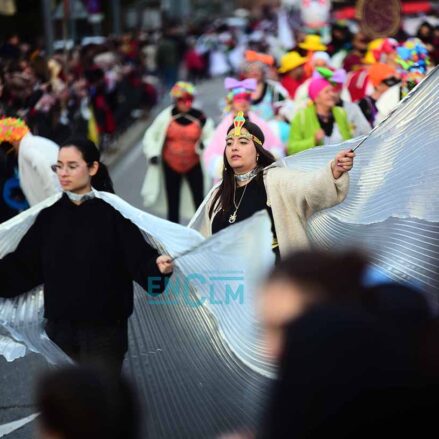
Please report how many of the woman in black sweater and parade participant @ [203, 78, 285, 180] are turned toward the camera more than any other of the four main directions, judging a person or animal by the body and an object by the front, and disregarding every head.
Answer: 2

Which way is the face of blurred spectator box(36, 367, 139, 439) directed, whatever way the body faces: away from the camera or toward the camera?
away from the camera

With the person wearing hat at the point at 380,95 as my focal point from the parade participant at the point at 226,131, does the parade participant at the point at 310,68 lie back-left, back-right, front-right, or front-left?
front-left

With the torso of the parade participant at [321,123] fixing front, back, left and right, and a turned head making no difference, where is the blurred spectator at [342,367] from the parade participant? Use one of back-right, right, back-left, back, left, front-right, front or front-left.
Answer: front-right

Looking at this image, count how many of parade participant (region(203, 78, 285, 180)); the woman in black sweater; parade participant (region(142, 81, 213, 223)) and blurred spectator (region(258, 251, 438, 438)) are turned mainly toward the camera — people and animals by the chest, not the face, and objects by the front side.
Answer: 3

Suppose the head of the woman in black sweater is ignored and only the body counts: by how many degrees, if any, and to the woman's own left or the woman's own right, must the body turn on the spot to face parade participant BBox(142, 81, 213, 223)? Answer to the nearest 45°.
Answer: approximately 180°

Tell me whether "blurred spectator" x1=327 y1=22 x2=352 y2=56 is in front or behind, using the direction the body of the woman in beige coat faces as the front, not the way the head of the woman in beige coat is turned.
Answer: behind

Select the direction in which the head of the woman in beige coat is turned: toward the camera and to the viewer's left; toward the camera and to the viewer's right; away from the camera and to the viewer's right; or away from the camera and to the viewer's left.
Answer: toward the camera and to the viewer's left

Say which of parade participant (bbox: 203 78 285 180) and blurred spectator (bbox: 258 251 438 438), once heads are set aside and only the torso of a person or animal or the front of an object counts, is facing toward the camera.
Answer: the parade participant

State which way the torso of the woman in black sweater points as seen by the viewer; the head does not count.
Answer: toward the camera

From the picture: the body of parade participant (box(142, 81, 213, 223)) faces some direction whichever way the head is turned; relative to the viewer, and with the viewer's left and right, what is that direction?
facing the viewer
